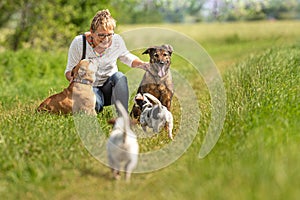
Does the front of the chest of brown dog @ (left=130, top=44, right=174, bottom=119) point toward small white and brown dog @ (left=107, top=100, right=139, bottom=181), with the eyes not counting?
yes

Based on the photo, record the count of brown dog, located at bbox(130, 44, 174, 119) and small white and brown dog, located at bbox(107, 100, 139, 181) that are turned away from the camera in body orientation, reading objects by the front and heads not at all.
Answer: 1

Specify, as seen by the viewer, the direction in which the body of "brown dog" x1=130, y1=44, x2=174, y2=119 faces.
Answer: toward the camera

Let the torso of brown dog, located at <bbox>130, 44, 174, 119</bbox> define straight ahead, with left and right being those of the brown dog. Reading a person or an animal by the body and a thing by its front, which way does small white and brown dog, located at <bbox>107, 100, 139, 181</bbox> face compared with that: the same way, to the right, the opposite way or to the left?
the opposite way

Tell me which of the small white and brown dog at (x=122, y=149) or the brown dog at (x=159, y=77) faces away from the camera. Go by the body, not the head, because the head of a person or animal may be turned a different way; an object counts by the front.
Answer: the small white and brown dog

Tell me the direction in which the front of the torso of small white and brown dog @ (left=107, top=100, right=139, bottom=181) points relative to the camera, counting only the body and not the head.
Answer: away from the camera
